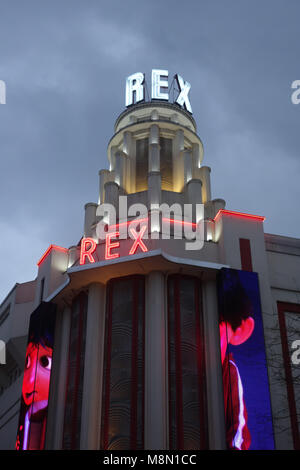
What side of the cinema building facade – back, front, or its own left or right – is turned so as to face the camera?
front
